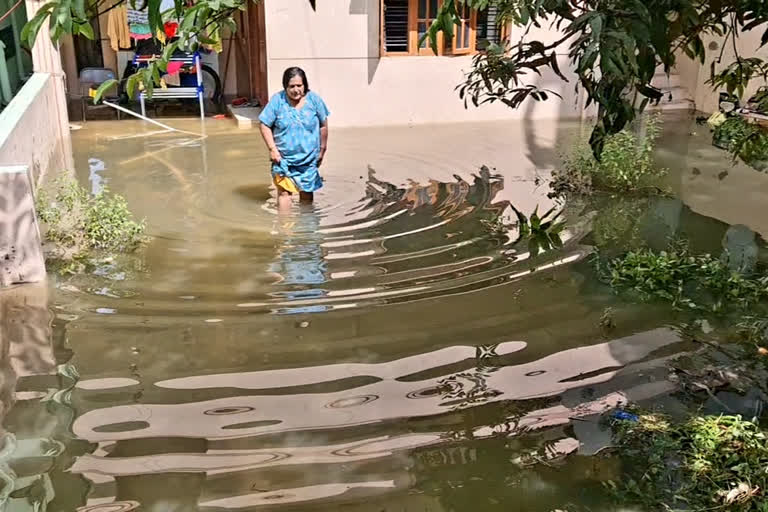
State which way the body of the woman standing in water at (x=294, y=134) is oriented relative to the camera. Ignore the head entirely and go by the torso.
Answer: toward the camera

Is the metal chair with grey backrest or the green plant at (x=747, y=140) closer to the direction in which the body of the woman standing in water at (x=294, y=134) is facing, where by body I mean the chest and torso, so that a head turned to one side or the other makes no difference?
the green plant

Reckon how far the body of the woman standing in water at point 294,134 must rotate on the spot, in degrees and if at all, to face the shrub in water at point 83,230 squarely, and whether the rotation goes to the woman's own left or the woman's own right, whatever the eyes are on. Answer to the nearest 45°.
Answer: approximately 45° to the woman's own right

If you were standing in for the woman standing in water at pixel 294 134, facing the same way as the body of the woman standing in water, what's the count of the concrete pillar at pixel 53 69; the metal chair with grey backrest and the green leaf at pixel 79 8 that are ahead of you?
1

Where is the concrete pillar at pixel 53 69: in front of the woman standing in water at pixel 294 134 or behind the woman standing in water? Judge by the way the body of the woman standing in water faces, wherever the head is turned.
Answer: behind

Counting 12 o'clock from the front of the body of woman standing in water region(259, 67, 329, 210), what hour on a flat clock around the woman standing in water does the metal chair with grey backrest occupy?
The metal chair with grey backrest is roughly at 5 o'clock from the woman standing in water.

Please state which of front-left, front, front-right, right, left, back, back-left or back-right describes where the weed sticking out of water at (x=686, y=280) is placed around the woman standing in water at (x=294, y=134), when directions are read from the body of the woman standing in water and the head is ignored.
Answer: front-left

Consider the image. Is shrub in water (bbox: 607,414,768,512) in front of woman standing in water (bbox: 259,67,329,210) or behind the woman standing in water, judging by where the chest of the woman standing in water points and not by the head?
in front

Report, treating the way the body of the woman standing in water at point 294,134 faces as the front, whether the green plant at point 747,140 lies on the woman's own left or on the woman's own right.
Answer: on the woman's own left

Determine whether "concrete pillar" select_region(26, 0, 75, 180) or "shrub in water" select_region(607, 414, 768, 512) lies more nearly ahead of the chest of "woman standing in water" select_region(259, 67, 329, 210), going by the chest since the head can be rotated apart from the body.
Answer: the shrub in water

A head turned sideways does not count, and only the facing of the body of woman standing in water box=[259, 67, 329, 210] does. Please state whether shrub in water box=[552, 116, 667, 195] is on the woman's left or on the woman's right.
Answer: on the woman's left

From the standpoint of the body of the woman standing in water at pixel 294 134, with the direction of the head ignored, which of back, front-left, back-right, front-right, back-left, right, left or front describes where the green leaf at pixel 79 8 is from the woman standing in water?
front

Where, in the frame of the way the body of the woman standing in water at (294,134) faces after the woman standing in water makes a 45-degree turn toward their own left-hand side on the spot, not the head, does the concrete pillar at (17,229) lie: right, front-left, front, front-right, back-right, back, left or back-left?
right
